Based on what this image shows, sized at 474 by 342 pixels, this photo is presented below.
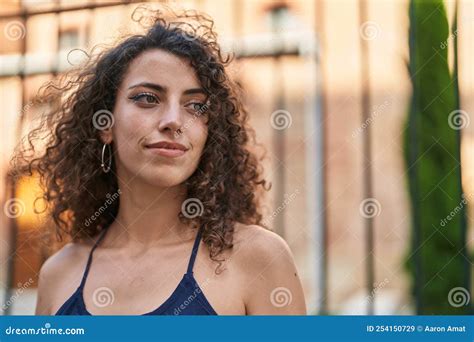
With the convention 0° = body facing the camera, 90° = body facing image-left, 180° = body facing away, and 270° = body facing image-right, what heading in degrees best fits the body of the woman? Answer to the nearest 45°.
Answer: approximately 0°

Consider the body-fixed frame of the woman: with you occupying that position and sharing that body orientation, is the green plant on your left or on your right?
on your left
